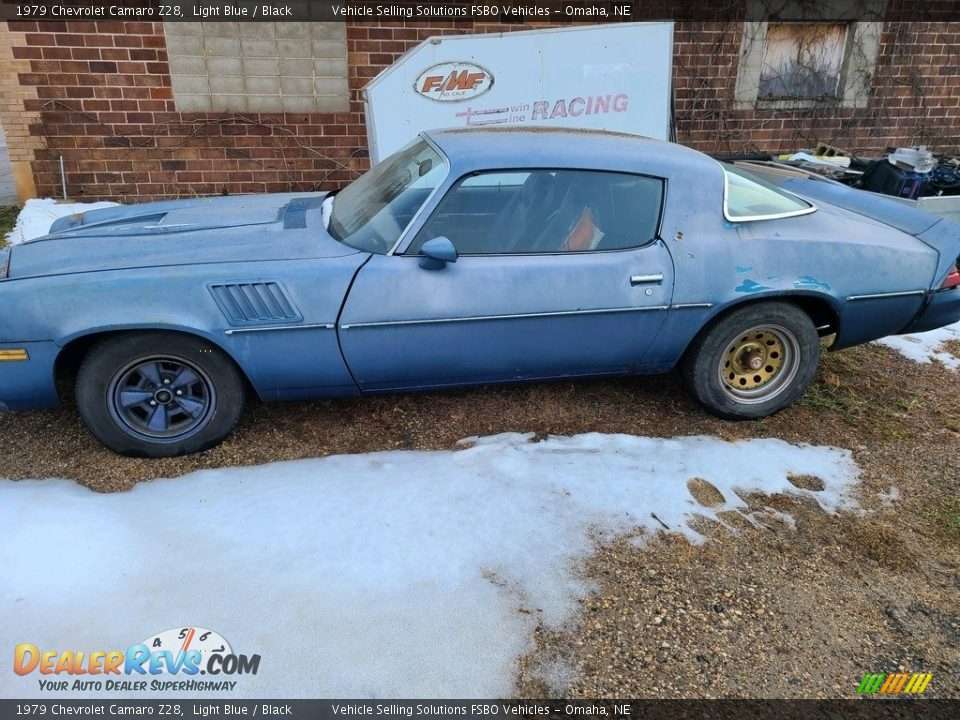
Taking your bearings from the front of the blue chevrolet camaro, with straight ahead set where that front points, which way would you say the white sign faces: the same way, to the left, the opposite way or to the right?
to the left

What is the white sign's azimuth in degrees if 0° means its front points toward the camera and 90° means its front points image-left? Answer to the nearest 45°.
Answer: approximately 0°

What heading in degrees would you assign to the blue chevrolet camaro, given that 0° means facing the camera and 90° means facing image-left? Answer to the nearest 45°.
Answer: approximately 90°

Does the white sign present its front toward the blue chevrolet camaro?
yes

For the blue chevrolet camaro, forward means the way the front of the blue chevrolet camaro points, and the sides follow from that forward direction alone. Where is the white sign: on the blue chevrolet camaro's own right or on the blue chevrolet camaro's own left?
on the blue chevrolet camaro's own right

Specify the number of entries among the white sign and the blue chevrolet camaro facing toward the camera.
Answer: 1
